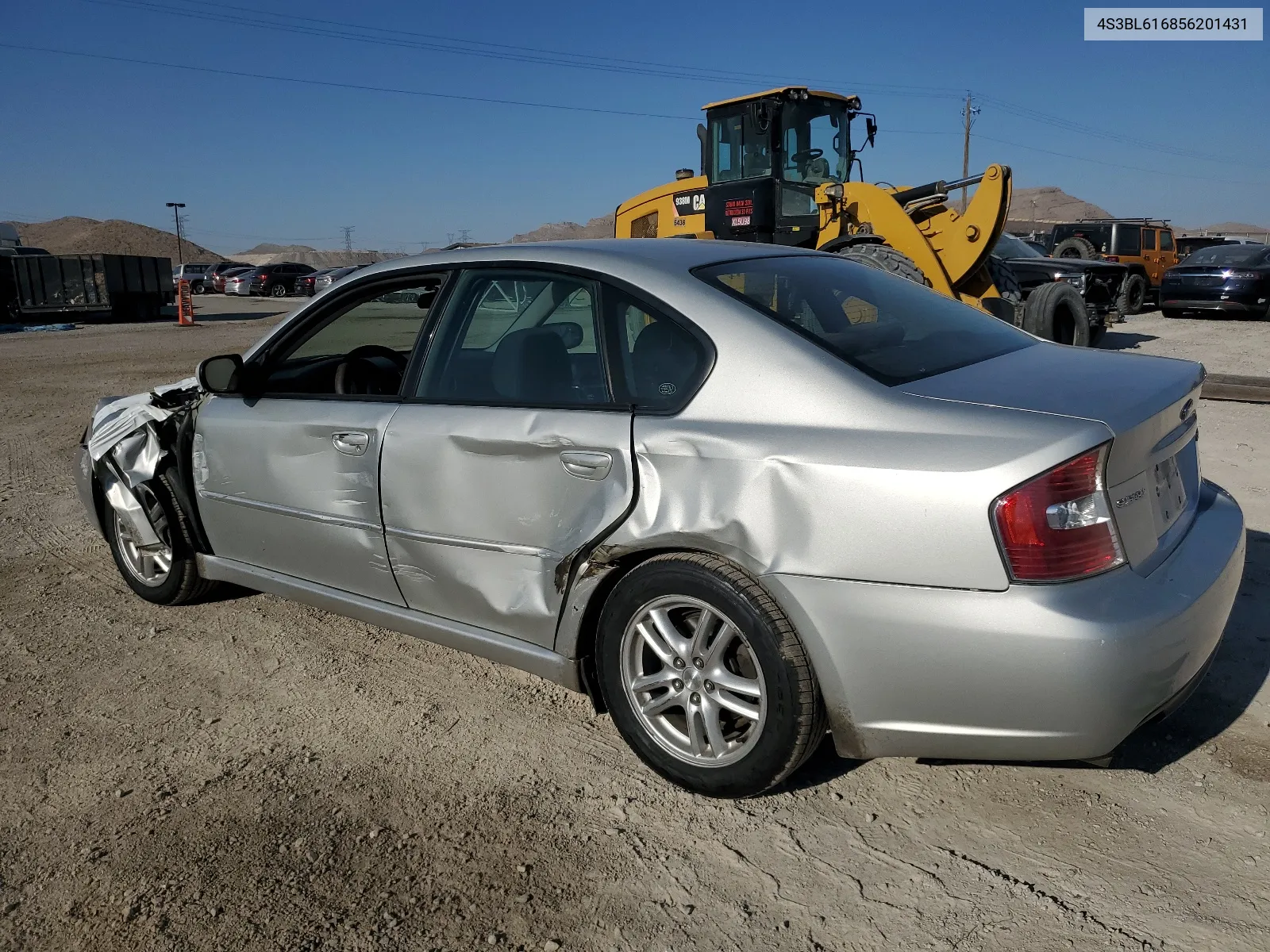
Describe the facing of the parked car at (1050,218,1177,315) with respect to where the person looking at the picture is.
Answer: facing away from the viewer and to the right of the viewer

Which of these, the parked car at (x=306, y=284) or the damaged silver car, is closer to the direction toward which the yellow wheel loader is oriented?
the damaged silver car

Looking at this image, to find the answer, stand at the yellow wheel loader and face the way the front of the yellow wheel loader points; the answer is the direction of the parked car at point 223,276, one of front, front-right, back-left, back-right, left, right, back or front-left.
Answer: back

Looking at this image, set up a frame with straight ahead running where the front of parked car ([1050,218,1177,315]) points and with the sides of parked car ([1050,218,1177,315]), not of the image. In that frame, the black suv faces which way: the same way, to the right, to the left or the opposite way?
to the right

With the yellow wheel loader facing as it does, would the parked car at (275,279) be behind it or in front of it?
behind

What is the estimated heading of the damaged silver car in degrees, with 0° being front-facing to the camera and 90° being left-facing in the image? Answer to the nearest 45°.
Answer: approximately 135°

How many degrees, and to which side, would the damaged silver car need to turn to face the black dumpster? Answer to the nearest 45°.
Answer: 0° — it already faces it

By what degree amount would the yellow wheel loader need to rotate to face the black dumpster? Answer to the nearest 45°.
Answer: approximately 180°
